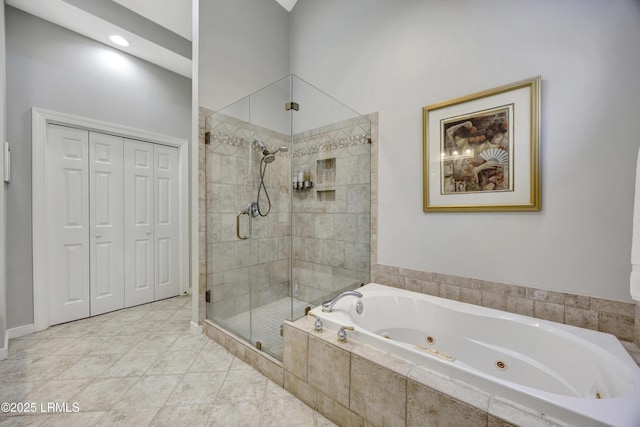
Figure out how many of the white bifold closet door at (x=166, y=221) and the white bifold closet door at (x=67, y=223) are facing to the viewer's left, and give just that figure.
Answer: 0

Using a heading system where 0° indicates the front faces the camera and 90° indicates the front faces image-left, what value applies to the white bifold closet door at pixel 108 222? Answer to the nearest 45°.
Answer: approximately 315°

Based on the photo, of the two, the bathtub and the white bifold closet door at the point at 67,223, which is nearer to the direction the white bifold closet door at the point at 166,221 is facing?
the bathtub

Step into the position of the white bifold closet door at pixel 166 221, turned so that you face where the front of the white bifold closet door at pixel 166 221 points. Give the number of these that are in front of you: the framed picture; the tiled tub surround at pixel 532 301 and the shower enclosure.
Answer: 3

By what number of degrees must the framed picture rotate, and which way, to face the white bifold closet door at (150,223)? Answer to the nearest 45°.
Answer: approximately 45° to its right

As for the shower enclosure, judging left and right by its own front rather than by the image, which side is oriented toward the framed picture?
left

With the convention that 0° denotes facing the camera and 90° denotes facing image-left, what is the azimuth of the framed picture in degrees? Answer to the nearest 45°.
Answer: approximately 45°

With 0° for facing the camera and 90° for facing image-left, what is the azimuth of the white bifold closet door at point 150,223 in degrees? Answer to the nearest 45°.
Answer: approximately 315°

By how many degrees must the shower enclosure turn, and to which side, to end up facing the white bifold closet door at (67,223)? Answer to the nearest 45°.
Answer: approximately 45° to its right

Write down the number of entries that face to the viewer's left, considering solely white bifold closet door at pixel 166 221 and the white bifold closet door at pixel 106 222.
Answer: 0

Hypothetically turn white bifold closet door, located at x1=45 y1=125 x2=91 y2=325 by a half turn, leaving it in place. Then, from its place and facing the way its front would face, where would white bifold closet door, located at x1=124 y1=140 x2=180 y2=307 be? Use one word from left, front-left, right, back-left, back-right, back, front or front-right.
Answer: back-right

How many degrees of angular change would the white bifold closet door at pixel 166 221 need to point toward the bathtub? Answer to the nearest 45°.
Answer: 0° — it already faces it
